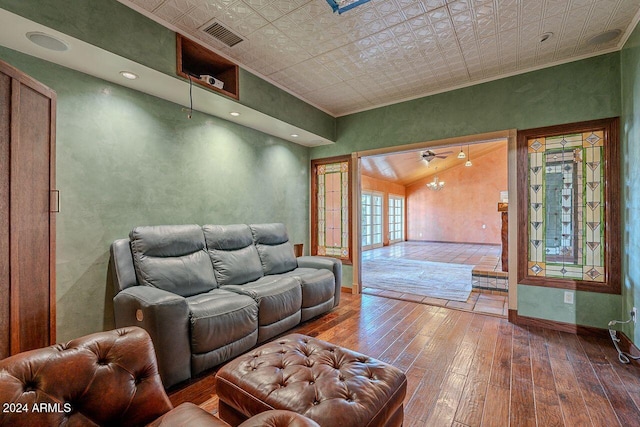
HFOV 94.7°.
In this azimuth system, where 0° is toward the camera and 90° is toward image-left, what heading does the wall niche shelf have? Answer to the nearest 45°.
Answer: approximately 315°

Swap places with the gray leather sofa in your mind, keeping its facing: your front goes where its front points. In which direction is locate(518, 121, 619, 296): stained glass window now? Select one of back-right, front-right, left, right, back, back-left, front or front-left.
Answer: front-left

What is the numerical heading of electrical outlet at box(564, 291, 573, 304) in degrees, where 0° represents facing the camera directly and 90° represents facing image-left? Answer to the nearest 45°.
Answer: approximately 0°

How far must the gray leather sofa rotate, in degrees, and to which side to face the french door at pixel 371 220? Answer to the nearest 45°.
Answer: approximately 90° to its left

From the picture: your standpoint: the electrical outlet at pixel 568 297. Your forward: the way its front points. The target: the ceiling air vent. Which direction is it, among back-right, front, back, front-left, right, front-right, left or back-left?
front-right

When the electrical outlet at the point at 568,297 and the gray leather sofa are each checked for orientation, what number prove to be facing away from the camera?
0
